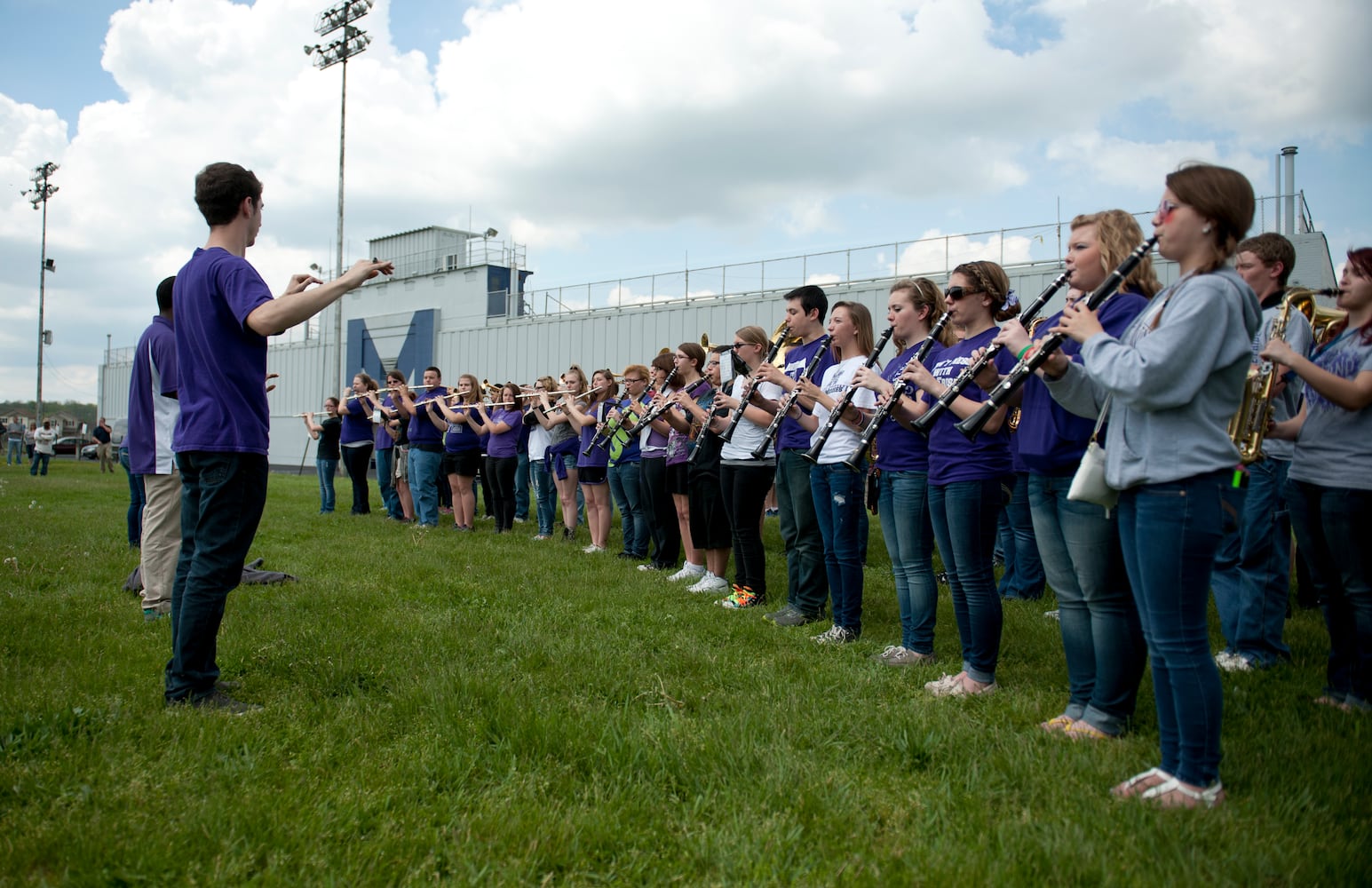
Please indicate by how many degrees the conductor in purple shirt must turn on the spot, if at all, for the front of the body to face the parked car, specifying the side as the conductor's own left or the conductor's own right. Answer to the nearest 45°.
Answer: approximately 45° to the conductor's own left

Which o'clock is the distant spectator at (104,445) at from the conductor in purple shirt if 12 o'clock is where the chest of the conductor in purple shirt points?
The distant spectator is roughly at 10 o'clock from the conductor in purple shirt.

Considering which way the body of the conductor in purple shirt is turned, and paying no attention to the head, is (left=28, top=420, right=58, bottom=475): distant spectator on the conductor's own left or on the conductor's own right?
on the conductor's own left

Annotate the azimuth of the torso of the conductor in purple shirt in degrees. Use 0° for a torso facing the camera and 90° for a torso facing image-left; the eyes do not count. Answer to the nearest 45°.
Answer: approximately 225°
